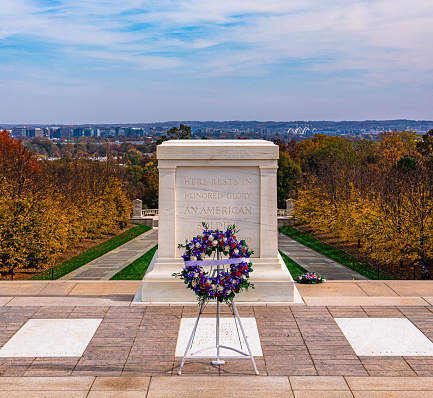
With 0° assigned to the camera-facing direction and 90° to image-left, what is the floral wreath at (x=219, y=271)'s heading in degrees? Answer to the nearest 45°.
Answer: approximately 0°

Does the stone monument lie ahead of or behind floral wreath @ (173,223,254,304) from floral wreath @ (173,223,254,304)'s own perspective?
behind
